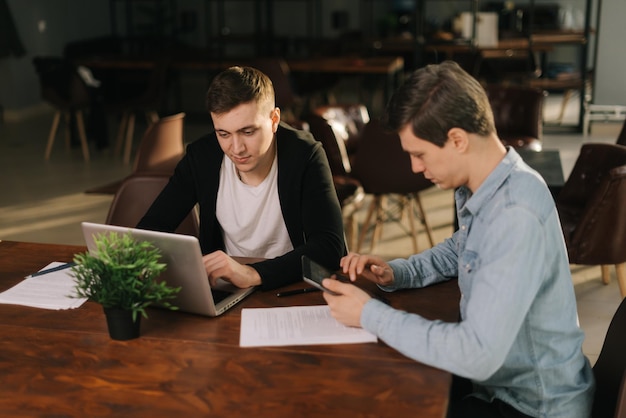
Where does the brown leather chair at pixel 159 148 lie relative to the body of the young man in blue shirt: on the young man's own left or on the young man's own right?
on the young man's own right

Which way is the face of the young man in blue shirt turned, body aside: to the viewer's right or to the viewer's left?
to the viewer's left

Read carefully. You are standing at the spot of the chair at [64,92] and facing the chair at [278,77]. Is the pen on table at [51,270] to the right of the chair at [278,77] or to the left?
right

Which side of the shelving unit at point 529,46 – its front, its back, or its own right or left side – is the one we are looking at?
front

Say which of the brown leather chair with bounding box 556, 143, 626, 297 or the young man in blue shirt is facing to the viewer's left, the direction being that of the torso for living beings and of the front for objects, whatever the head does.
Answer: the young man in blue shirt

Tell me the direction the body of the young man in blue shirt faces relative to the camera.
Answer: to the viewer's left

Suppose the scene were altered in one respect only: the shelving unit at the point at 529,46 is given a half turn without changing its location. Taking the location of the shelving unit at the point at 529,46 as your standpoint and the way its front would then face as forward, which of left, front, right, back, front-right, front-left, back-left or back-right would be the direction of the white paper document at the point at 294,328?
back

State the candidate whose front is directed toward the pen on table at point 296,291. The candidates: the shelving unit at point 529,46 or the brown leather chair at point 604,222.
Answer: the shelving unit

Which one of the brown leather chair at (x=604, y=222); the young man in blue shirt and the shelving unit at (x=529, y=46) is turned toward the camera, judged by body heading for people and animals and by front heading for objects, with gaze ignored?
the shelving unit

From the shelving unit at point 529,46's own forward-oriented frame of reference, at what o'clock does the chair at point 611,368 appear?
The chair is roughly at 12 o'clock from the shelving unit.

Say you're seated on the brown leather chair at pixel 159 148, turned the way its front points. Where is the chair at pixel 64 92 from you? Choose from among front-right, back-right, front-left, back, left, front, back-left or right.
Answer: back-right
